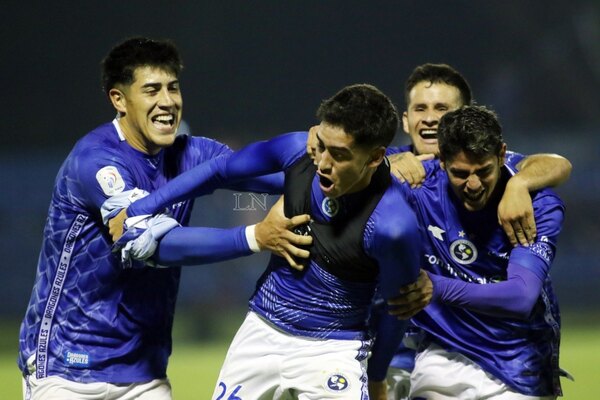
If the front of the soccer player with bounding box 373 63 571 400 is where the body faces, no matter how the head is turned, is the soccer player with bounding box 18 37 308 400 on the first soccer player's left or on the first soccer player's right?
on the first soccer player's right

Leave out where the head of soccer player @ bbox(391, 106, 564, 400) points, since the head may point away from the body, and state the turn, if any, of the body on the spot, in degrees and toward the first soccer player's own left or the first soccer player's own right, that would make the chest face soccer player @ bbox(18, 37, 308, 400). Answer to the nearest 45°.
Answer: approximately 45° to the first soccer player's own right

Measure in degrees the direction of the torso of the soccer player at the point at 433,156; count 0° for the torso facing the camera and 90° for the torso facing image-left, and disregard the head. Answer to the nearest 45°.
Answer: approximately 0°

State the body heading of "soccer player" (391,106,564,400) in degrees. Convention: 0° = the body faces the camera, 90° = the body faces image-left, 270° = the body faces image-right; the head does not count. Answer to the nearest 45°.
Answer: approximately 45°

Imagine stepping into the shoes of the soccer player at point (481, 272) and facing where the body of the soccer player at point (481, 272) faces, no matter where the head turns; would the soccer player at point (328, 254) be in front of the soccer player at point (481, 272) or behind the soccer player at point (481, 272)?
in front

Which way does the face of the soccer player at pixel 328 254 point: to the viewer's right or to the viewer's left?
to the viewer's left

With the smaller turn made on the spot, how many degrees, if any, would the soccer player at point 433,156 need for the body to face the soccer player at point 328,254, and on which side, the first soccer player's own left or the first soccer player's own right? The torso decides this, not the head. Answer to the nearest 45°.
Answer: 0° — they already face them

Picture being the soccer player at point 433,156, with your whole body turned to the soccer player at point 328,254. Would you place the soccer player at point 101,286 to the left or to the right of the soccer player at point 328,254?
right
